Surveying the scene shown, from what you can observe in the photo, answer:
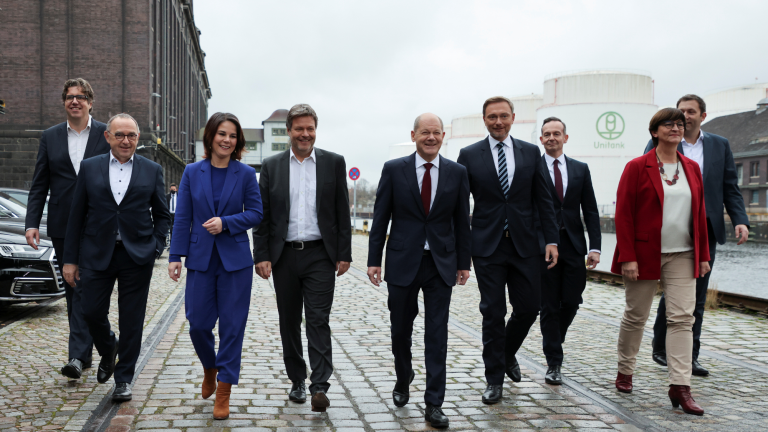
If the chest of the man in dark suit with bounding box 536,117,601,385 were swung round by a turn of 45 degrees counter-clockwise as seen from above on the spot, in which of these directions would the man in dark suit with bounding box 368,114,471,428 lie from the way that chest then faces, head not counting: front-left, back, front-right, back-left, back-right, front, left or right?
right

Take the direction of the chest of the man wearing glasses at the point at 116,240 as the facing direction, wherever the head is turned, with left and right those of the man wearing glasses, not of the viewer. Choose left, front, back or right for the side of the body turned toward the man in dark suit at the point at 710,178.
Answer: left

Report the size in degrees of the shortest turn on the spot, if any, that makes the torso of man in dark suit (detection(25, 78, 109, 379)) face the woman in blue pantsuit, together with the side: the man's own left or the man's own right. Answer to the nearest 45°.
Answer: approximately 45° to the man's own left

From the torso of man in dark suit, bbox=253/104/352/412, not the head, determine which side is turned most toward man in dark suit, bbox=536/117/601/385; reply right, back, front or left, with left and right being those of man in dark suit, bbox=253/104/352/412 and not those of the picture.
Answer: left

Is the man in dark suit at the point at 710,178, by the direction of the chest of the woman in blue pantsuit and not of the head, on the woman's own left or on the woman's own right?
on the woman's own left

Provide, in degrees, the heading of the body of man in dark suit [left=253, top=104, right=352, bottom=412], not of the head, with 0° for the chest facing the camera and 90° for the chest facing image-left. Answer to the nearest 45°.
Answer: approximately 0°

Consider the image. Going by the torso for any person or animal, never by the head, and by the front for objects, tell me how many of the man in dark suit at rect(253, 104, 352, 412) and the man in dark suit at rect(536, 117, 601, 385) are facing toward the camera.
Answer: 2

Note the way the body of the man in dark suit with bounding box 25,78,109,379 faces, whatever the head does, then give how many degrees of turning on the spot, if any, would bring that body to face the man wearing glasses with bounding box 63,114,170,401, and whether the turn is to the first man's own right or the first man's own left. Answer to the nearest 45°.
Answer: approximately 45° to the first man's own left
